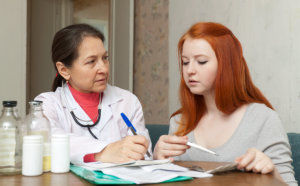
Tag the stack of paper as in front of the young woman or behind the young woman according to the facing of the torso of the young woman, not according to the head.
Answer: in front

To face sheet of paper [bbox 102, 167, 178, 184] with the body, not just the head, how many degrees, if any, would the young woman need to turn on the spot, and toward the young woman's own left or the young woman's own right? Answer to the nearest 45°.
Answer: approximately 45° to the young woman's own left

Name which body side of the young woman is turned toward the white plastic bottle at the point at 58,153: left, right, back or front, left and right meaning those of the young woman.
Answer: front

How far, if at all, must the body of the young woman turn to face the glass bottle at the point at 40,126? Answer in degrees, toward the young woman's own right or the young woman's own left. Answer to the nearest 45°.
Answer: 0° — they already face it

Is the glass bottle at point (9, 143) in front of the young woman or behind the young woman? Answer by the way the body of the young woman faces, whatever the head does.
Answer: in front

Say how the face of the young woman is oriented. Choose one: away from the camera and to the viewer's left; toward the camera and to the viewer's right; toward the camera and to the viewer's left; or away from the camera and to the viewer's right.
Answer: toward the camera and to the viewer's left

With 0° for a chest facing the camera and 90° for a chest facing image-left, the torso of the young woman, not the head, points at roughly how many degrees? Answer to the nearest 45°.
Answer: approximately 45°

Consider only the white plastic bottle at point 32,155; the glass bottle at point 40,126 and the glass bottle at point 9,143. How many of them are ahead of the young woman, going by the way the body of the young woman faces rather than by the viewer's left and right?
3

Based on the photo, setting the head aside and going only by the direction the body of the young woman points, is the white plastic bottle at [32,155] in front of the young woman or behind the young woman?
in front
